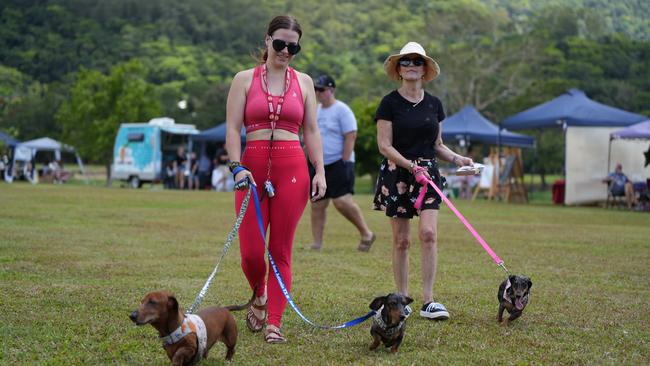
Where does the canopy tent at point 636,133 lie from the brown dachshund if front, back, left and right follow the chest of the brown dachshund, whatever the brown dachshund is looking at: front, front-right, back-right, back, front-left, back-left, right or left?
back

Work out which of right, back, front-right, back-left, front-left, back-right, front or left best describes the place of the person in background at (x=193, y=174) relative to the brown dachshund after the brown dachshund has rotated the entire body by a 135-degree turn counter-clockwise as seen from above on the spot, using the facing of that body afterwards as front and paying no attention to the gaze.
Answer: left

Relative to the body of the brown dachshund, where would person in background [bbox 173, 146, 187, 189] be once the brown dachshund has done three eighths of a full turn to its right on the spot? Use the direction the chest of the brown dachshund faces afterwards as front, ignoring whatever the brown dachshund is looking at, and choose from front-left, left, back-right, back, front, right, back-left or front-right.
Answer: front

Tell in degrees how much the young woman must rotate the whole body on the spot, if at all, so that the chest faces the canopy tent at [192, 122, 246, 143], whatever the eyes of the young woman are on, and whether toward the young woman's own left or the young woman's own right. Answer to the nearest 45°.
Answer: approximately 180°

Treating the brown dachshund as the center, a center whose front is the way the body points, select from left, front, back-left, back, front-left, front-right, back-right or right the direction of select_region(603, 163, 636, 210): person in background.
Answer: back

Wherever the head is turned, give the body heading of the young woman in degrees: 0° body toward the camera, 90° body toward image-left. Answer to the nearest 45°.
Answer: approximately 0°

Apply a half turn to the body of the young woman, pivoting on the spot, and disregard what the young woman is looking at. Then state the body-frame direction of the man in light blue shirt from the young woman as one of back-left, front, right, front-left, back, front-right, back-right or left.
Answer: front

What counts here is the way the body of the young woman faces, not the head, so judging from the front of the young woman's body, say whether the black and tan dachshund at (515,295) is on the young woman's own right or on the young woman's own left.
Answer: on the young woman's own left

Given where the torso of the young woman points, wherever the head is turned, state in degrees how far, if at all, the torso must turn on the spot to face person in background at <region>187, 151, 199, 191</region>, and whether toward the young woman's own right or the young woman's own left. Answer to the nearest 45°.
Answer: approximately 180°
